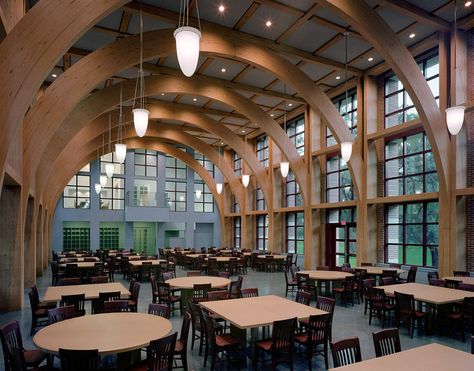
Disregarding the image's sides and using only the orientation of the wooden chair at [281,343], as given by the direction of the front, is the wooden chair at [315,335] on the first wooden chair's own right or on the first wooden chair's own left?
on the first wooden chair's own right

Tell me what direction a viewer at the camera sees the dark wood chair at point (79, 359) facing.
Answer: facing away from the viewer

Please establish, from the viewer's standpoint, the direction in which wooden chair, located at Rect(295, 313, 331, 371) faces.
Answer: facing away from the viewer and to the left of the viewer

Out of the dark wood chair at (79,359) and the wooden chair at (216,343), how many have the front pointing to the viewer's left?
0

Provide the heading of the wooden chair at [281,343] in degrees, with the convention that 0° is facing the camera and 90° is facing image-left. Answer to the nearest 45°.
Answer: approximately 135°
